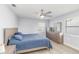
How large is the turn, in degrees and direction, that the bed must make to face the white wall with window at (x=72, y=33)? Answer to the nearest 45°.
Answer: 0° — it already faces it

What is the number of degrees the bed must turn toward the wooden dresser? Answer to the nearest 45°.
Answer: approximately 45° to its left

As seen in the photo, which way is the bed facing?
to the viewer's right
